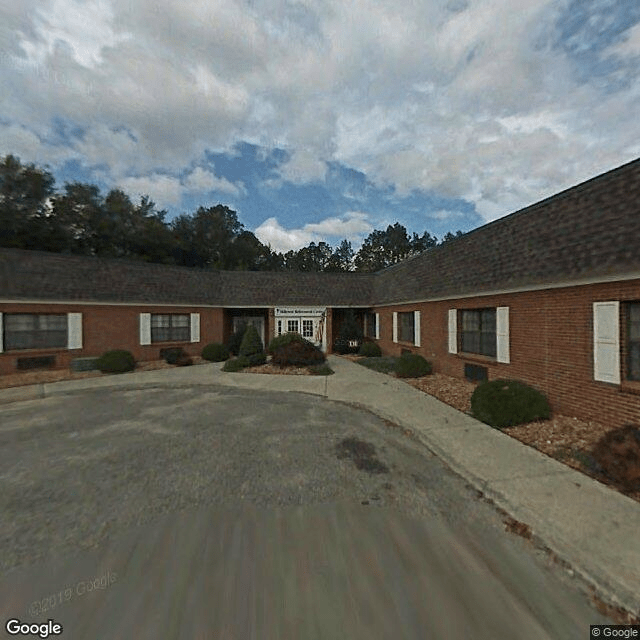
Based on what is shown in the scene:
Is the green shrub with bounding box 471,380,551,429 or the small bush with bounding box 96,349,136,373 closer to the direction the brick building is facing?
the green shrub

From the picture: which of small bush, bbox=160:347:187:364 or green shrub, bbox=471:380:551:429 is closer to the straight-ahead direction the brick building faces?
the green shrub

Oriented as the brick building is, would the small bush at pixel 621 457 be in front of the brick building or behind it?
in front

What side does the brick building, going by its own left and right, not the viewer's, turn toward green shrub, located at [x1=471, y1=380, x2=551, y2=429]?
front

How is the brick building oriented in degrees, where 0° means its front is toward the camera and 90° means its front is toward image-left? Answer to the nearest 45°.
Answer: approximately 0°

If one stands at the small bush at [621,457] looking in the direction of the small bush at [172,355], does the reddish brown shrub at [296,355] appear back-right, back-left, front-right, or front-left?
front-right

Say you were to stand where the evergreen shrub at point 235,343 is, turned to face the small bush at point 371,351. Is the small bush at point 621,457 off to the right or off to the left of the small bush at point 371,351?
right

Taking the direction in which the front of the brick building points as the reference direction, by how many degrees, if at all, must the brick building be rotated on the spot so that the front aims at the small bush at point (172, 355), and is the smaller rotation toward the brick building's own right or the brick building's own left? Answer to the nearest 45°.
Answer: approximately 90° to the brick building's own right

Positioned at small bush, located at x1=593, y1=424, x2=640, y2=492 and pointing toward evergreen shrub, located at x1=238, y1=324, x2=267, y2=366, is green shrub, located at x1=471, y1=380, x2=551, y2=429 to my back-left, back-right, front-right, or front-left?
front-right

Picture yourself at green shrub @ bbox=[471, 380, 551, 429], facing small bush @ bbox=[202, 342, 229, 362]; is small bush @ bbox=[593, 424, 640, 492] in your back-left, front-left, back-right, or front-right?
back-left

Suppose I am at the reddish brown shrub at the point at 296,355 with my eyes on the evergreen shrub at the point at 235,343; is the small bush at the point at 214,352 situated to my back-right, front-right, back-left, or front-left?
front-left

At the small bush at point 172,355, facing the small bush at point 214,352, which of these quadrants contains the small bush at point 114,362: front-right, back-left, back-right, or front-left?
back-right
